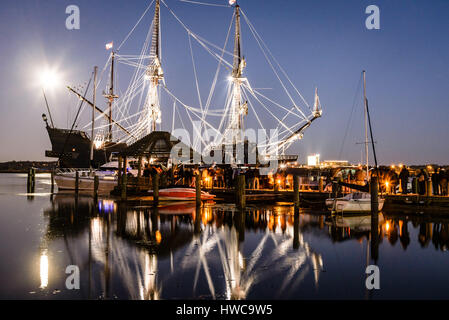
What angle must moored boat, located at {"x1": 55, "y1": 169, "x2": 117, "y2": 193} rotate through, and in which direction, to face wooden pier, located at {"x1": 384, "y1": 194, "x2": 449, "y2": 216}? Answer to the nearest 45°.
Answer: approximately 135° to its left

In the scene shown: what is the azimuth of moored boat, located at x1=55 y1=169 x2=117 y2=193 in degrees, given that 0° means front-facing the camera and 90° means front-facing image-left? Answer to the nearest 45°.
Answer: approximately 90°

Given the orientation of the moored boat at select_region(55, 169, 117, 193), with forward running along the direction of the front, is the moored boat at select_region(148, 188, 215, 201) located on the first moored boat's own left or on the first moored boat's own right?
on the first moored boat's own left
